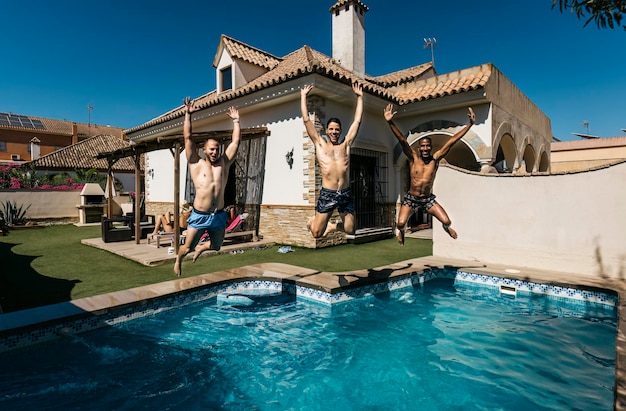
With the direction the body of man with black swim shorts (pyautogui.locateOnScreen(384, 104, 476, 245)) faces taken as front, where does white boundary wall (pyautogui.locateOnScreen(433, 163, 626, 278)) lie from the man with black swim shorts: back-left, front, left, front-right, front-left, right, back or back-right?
back-left

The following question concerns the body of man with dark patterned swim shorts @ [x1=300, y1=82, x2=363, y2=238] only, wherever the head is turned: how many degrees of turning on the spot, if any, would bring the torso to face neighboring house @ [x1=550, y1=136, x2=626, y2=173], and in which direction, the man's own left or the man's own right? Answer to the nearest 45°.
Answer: approximately 135° to the man's own left

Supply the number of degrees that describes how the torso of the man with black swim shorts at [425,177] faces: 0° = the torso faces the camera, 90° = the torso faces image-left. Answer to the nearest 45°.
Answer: approximately 0°

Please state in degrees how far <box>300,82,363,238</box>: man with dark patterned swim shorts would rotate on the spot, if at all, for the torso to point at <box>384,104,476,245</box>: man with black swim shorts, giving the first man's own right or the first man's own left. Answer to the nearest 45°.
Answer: approximately 90° to the first man's own left

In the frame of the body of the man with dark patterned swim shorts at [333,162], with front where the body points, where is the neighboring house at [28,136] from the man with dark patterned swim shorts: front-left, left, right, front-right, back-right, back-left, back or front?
back-right

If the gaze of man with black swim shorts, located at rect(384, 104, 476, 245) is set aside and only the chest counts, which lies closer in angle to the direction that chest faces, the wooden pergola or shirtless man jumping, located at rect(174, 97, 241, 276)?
the shirtless man jumping

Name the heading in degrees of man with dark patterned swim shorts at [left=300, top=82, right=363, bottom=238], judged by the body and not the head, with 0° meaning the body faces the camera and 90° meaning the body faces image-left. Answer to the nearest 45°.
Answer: approximately 0°

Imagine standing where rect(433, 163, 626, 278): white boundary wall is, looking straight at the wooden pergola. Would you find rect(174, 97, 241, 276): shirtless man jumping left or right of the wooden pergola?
left

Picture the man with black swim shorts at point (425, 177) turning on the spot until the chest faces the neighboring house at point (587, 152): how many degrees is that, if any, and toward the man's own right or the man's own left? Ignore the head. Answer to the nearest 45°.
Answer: approximately 135° to the man's own left

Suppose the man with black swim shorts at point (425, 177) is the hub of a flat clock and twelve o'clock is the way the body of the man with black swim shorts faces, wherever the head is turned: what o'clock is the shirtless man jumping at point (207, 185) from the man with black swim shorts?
The shirtless man jumping is roughly at 2 o'clock from the man with black swim shorts.

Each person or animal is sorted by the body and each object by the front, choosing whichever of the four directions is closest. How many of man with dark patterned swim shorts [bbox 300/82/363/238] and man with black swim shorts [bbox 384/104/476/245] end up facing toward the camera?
2
